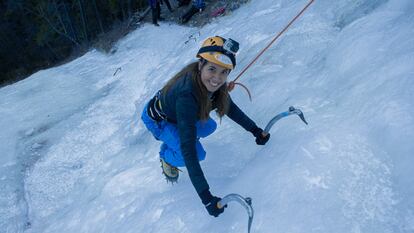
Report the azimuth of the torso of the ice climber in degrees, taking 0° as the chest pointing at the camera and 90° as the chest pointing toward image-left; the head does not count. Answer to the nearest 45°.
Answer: approximately 315°
